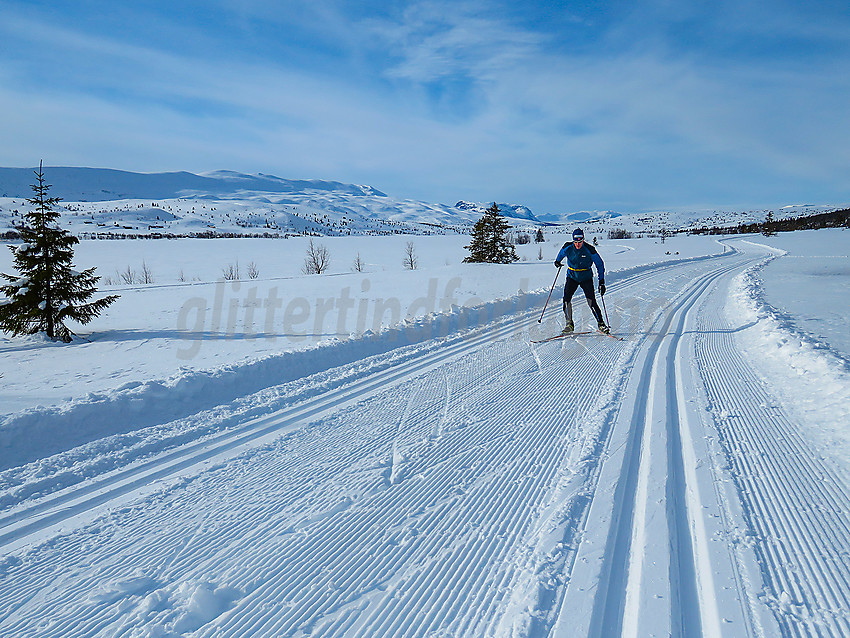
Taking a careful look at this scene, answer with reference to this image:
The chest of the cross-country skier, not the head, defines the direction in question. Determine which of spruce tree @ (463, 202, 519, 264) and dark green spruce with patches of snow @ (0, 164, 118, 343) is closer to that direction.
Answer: the dark green spruce with patches of snow

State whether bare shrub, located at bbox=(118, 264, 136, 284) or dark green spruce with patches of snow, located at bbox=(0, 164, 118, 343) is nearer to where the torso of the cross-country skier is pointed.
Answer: the dark green spruce with patches of snow

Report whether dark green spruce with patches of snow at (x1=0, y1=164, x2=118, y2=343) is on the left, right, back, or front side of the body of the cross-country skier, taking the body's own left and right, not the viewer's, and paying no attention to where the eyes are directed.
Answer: right

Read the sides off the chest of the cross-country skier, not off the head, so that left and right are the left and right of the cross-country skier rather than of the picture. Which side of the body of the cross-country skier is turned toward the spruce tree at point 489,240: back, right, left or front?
back

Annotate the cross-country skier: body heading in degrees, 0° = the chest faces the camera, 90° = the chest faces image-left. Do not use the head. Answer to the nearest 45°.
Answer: approximately 0°
